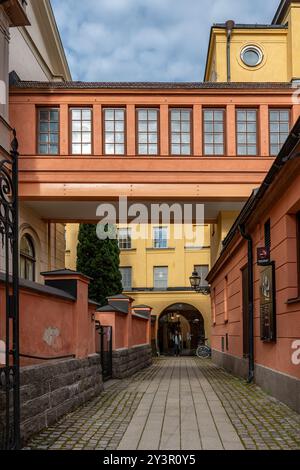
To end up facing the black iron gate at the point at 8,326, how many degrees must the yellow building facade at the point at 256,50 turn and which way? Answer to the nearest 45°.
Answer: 0° — it already faces it

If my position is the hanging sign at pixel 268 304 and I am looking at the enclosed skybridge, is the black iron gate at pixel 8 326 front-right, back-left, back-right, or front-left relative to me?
back-left

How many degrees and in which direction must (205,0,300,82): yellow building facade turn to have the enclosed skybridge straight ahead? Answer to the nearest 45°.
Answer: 0° — it already faces it

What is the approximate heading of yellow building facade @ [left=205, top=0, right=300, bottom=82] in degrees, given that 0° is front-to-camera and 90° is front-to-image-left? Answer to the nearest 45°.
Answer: approximately 0°

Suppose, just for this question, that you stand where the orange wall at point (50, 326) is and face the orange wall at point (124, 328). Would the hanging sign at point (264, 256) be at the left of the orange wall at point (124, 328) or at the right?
right

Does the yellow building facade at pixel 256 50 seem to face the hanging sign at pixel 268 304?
yes

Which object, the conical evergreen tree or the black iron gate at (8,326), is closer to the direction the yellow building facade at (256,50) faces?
the black iron gate

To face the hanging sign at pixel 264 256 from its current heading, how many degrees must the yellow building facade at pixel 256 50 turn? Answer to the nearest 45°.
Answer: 0° — it already faces it

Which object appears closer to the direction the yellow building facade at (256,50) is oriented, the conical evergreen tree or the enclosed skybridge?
the enclosed skybridge
